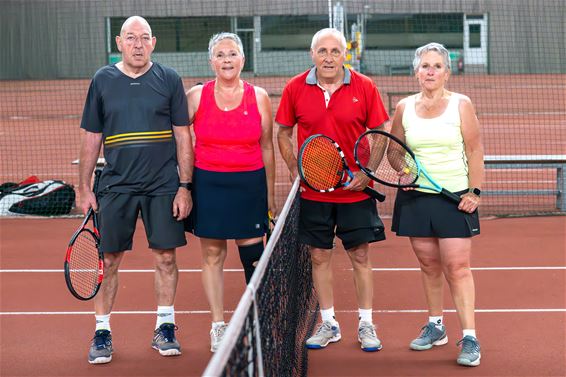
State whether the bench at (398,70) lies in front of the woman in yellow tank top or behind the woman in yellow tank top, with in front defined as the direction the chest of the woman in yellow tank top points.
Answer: behind

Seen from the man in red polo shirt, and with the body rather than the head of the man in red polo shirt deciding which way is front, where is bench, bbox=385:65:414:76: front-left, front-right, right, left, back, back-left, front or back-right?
back

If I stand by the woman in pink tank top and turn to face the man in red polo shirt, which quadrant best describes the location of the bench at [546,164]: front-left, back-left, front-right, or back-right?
front-left

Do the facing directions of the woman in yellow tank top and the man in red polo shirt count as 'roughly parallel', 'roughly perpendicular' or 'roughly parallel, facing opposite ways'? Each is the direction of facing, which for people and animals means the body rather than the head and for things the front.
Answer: roughly parallel

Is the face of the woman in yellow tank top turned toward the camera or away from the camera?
toward the camera

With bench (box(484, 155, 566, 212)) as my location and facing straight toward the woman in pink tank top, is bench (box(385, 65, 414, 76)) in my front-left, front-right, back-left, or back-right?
back-right

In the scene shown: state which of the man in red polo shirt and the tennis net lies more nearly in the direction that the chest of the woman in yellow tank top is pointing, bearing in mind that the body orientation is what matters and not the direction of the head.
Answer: the tennis net

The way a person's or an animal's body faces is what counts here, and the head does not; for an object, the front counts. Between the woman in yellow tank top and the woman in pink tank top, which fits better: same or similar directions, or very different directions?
same or similar directions

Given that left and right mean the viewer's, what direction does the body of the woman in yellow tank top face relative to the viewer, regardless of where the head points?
facing the viewer

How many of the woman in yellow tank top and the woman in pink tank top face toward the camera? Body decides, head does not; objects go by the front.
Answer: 2

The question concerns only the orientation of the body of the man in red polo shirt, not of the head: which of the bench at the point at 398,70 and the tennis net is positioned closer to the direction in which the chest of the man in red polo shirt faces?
the tennis net

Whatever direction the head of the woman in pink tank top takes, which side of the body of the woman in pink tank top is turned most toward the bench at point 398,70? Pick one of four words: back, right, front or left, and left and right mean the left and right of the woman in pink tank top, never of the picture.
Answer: back

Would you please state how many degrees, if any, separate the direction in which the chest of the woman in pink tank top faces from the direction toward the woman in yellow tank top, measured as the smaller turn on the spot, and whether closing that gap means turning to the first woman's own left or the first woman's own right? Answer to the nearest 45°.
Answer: approximately 90° to the first woman's own left

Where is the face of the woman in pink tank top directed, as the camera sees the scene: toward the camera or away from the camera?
toward the camera
